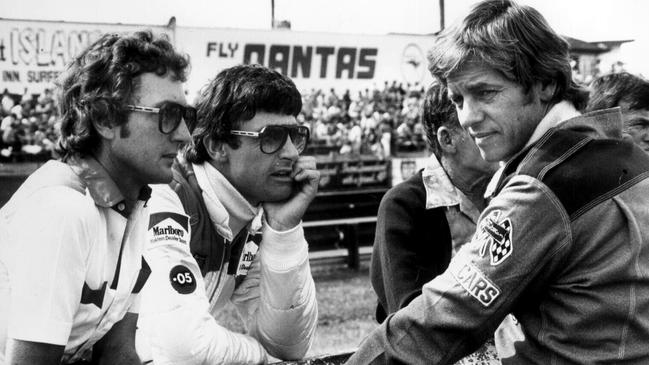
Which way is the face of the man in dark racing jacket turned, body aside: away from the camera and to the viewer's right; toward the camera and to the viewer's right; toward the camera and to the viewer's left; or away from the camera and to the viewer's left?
toward the camera and to the viewer's left

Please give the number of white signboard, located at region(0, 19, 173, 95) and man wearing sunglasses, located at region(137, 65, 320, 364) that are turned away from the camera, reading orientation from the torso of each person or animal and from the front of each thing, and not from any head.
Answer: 0

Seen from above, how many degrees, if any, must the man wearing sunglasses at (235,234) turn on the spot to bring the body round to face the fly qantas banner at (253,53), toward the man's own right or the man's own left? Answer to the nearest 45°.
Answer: approximately 135° to the man's own left

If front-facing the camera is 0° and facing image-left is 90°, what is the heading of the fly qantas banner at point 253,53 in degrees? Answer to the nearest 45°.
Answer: approximately 0°

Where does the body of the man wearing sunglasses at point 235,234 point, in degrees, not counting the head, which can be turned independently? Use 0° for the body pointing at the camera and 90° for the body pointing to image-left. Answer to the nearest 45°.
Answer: approximately 315°

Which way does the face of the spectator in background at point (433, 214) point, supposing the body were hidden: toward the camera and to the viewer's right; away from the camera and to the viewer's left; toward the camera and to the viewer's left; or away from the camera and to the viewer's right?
away from the camera and to the viewer's right

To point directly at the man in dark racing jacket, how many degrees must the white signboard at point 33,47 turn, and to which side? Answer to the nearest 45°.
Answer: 0° — it already faces them

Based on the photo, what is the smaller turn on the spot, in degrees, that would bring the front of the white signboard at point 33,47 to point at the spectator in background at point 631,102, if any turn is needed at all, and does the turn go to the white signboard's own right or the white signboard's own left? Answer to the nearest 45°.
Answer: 0° — it already faces them
